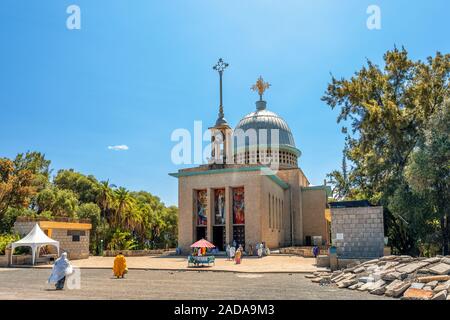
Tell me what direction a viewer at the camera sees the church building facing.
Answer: facing the viewer and to the left of the viewer

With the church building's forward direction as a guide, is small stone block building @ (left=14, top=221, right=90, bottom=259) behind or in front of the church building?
in front

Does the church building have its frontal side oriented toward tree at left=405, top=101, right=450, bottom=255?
no

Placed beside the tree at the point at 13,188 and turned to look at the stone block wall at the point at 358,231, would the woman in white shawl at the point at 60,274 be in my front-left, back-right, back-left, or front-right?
front-right

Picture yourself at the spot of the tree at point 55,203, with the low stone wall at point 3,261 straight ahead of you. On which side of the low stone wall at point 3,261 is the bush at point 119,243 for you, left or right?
left

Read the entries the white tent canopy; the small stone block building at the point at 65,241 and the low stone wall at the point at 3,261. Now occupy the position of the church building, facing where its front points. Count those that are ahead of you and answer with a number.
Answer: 3

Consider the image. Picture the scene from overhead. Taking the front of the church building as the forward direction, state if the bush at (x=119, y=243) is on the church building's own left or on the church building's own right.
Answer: on the church building's own right

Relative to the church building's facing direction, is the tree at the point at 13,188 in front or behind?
in front

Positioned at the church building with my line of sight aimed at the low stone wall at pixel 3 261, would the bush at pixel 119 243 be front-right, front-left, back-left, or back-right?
front-right
